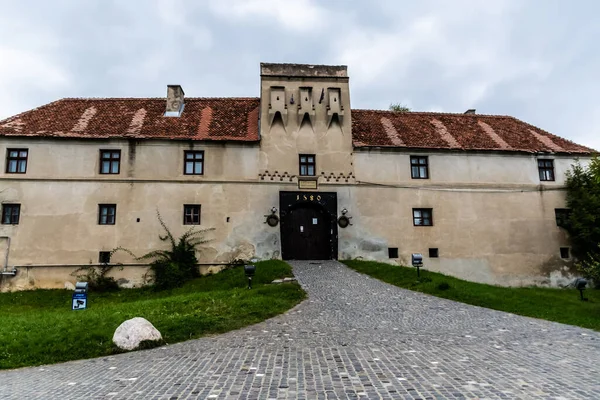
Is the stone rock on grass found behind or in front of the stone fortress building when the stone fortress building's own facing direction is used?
in front

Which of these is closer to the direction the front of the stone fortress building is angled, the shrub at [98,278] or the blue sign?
the blue sign

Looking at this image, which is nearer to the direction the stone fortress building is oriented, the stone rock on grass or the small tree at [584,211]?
the stone rock on grass

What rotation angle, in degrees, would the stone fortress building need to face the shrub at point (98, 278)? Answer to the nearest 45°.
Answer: approximately 90° to its right

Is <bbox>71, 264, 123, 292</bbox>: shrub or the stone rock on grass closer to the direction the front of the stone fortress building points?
the stone rock on grass

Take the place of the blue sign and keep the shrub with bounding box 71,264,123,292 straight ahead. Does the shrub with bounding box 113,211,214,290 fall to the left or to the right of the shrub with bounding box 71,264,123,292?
right

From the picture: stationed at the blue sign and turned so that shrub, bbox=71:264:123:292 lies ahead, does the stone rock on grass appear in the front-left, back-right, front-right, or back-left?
back-right

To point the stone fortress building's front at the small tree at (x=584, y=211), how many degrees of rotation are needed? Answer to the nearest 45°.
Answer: approximately 90° to its left

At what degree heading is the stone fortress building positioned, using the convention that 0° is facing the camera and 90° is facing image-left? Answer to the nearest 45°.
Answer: approximately 0°
